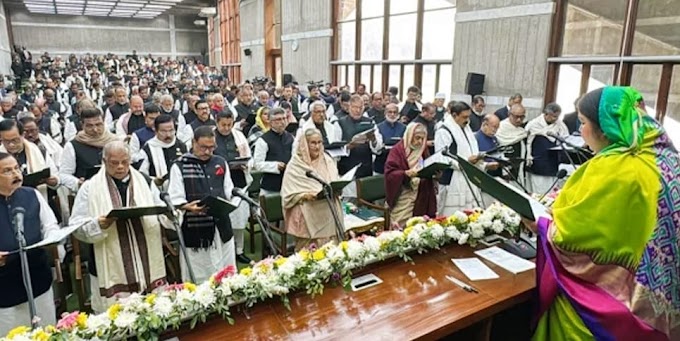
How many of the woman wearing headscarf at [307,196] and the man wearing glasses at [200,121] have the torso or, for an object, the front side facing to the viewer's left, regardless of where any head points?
0

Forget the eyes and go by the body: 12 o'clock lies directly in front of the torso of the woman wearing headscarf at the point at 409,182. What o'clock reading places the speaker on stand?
The speaker on stand is roughly at 8 o'clock from the woman wearing headscarf.

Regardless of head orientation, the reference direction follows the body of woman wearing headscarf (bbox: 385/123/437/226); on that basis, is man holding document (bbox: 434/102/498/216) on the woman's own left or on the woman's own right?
on the woman's own left

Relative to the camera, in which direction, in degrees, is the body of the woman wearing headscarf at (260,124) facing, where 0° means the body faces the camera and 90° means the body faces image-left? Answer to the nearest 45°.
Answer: approximately 315°

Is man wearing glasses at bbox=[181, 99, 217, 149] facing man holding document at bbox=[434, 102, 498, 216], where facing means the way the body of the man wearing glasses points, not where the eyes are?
yes

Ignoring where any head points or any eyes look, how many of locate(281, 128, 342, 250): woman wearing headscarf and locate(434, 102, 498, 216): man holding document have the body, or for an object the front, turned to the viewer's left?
0

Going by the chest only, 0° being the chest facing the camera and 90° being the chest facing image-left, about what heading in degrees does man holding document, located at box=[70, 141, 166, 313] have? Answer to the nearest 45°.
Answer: approximately 315°

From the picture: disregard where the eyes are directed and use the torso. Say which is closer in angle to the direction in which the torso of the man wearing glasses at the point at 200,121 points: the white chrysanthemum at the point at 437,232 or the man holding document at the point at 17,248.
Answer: the white chrysanthemum

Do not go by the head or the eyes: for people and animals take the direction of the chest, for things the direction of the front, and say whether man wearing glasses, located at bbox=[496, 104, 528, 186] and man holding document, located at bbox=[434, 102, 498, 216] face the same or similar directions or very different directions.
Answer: same or similar directions

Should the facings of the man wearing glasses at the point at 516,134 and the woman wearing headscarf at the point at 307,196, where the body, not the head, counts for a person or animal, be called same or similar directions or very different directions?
same or similar directions

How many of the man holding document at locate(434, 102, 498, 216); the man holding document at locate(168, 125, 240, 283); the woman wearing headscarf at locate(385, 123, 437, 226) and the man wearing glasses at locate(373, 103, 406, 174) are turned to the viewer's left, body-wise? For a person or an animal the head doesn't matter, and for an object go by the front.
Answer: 0

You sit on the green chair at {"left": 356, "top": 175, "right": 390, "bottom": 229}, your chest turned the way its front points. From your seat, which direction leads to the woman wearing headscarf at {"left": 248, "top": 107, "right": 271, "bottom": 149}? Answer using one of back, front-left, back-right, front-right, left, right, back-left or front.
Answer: back

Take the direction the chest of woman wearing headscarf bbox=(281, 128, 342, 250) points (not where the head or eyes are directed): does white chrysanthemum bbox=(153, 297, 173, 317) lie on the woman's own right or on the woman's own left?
on the woman's own right
